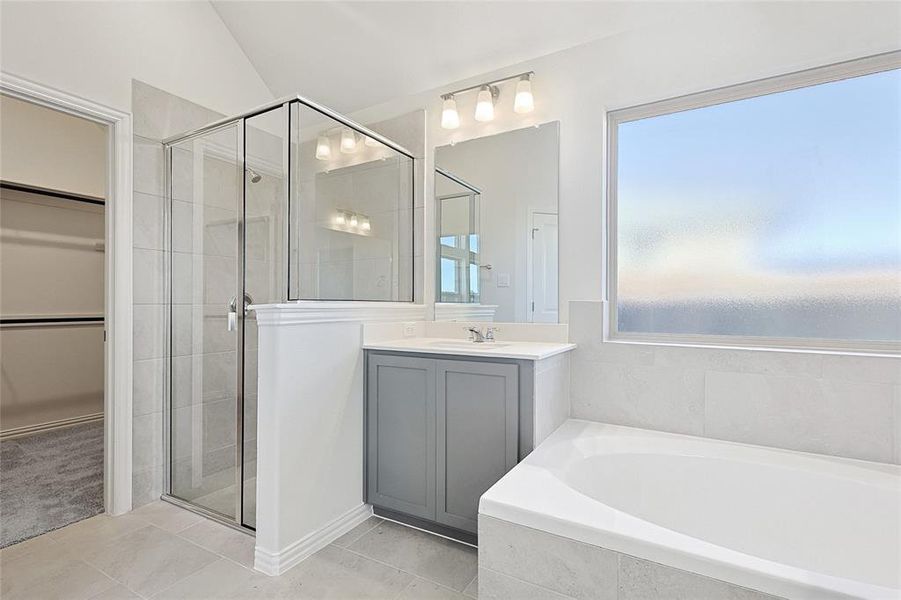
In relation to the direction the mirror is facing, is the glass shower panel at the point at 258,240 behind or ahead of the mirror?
ahead

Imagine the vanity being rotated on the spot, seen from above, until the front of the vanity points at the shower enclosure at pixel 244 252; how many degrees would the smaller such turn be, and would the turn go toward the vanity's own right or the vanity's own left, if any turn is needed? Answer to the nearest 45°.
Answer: approximately 45° to the vanity's own right

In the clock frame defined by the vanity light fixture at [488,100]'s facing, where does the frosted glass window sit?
The frosted glass window is roughly at 8 o'clock from the vanity light fixture.

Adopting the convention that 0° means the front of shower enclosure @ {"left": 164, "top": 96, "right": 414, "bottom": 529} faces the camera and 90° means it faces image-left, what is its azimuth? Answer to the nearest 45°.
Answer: approximately 45°

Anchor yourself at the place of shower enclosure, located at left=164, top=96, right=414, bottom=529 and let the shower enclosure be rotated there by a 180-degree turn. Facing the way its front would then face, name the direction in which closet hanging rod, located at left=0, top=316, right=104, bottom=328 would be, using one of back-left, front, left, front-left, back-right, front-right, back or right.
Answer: left

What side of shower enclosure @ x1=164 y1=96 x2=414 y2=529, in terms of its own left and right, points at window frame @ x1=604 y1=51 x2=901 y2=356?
left

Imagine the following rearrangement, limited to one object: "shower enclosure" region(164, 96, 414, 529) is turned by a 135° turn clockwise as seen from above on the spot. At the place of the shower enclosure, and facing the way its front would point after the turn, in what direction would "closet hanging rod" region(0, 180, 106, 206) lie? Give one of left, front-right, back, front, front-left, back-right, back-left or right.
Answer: front-left
